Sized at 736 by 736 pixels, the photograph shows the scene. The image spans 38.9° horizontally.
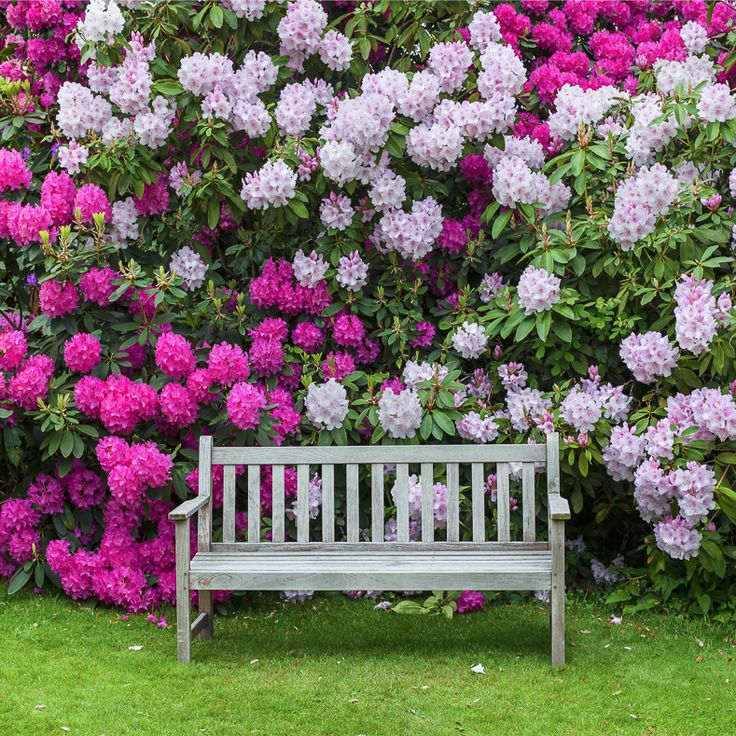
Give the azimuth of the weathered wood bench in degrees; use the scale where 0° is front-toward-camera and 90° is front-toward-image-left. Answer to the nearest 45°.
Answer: approximately 0°
